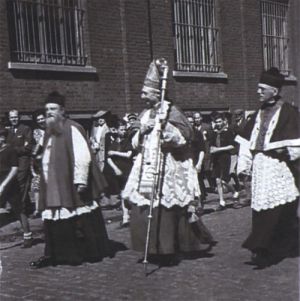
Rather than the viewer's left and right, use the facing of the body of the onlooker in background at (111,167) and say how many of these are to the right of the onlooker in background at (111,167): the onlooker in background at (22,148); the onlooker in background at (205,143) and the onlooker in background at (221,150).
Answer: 1

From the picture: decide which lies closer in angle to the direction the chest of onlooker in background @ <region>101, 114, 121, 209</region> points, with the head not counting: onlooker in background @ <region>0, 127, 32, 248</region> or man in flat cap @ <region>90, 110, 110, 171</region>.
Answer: the onlooker in background

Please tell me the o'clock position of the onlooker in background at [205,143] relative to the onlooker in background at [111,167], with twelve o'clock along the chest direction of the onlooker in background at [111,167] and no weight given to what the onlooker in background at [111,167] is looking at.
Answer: the onlooker in background at [205,143] is roughly at 10 o'clock from the onlooker in background at [111,167].

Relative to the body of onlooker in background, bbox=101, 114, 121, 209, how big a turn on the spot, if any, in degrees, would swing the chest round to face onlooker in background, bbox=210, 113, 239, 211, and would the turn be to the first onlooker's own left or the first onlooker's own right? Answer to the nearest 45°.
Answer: approximately 45° to the first onlooker's own left

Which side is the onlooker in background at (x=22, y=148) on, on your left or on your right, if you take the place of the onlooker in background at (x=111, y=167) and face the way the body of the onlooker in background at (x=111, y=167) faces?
on your right
